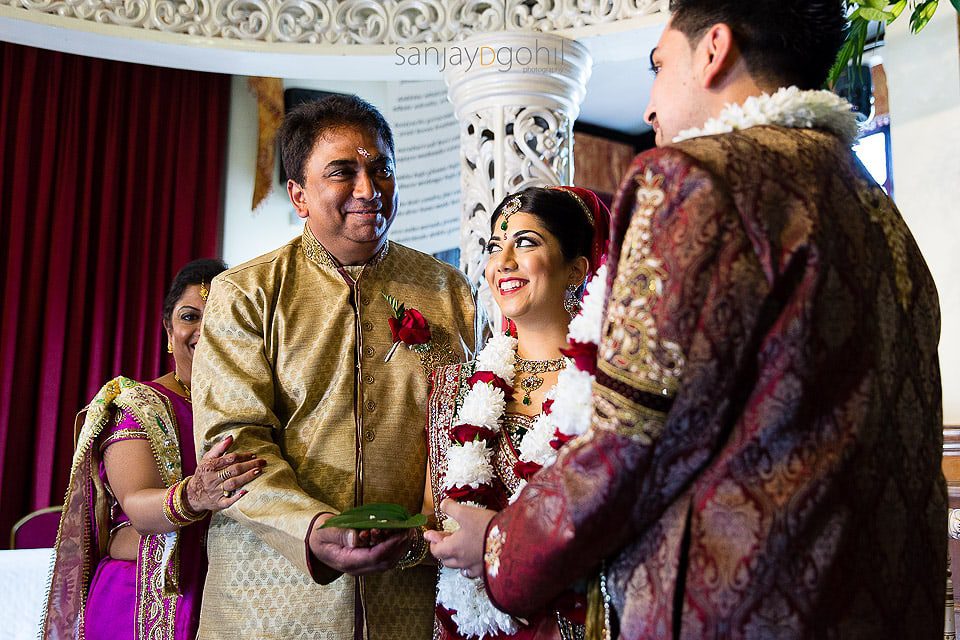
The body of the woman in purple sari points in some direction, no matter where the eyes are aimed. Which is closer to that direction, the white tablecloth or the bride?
the bride

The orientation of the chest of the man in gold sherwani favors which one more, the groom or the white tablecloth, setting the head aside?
the groom

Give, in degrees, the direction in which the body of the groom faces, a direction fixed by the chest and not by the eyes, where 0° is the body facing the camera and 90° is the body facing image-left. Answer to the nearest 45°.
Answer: approximately 135°

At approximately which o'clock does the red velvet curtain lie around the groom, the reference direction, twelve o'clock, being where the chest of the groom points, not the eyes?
The red velvet curtain is roughly at 12 o'clock from the groom.

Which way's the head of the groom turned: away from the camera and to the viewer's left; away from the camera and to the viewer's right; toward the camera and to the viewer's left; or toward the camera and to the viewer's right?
away from the camera and to the viewer's left

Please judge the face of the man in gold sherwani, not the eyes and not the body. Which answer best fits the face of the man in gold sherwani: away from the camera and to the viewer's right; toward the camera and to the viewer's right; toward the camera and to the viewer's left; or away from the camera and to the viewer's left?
toward the camera and to the viewer's right

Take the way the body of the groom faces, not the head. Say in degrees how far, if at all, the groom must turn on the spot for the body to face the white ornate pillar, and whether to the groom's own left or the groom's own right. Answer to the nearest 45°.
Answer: approximately 45° to the groom's own right

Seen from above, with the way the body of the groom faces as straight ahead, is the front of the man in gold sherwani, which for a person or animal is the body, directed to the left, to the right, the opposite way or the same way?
the opposite way

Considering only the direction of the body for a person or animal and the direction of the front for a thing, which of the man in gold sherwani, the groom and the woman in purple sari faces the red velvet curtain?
the groom

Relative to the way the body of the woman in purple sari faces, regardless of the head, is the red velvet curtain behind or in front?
behind

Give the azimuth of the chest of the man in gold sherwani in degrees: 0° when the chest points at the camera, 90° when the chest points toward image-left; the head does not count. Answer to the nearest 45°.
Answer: approximately 315°
